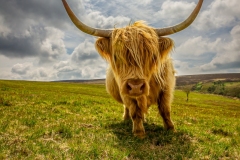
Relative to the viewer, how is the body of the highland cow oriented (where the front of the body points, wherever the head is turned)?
toward the camera
